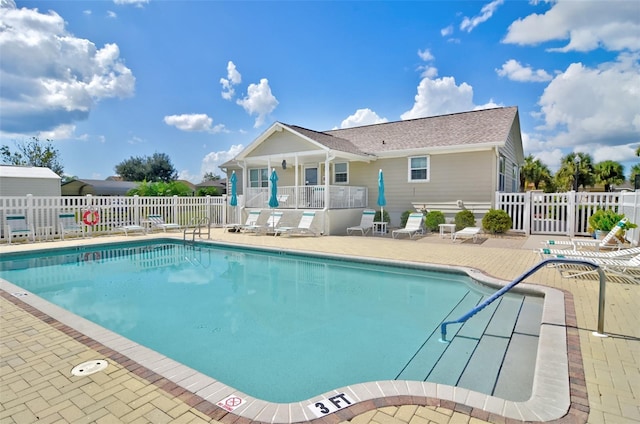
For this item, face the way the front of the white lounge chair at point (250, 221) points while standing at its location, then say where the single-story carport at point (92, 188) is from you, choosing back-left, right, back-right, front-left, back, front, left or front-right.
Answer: right

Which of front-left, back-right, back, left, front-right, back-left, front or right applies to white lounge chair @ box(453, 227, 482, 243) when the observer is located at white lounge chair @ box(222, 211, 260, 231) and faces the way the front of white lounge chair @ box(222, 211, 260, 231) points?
left

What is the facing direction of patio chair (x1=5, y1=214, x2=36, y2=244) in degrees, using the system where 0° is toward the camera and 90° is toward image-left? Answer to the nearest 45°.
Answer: approximately 315°

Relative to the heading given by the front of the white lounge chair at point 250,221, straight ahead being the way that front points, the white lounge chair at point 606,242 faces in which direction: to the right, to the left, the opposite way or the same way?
to the right

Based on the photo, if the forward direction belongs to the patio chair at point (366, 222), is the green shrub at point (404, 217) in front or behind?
behind

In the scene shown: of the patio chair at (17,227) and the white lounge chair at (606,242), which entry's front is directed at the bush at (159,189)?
the white lounge chair

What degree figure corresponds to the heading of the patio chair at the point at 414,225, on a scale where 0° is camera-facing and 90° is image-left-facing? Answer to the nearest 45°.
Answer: approximately 45°

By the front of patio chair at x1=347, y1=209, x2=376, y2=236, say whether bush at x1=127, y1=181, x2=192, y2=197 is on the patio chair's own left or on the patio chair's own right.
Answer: on the patio chair's own right

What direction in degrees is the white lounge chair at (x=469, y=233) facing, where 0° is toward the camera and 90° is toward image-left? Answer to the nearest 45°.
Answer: approximately 45°

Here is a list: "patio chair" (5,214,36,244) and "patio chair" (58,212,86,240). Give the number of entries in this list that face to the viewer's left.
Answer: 0

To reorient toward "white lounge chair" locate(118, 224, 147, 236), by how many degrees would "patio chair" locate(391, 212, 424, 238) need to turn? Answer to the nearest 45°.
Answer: approximately 45° to its right
